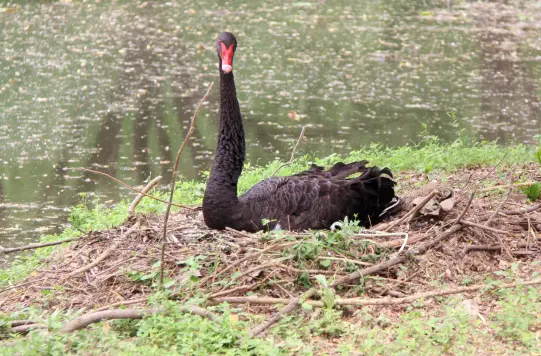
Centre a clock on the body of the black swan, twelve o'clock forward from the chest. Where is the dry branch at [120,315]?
The dry branch is roughly at 10 o'clock from the black swan.

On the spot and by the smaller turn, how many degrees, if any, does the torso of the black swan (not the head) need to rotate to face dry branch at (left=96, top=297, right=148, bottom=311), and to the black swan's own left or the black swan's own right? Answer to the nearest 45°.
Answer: approximately 45° to the black swan's own left

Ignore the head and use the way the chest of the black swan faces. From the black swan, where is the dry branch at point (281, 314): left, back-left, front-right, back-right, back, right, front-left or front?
left

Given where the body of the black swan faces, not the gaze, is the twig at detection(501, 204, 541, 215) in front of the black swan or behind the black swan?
behind

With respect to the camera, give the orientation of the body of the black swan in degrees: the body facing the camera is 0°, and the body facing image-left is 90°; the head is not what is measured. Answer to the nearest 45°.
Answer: approximately 90°

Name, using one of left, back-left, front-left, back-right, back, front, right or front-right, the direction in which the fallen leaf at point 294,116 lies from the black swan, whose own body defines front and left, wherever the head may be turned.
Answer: right

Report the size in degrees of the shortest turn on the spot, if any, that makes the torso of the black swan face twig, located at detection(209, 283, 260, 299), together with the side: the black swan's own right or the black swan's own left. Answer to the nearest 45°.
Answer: approximately 90° to the black swan's own left

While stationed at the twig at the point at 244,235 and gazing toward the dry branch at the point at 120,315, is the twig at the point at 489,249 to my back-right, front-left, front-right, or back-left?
back-left

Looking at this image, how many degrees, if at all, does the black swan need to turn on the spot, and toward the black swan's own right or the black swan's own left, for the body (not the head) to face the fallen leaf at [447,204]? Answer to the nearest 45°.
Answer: approximately 180°

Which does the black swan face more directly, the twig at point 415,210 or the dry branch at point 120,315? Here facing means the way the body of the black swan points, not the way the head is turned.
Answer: the dry branch

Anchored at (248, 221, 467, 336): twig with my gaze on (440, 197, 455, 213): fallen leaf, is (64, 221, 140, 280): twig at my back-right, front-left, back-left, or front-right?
back-left

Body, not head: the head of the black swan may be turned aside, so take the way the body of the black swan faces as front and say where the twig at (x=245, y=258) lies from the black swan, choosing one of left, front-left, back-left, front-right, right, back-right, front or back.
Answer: left

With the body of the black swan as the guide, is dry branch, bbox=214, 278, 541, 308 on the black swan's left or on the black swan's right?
on the black swan's left
